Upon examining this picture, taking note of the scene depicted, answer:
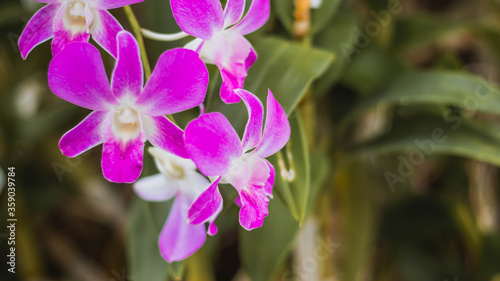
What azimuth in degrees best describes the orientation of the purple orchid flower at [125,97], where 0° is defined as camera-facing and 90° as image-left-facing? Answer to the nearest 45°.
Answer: approximately 0°

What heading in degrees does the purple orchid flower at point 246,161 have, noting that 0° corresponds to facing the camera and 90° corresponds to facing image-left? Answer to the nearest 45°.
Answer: approximately 315°
